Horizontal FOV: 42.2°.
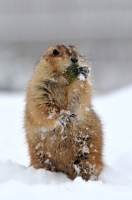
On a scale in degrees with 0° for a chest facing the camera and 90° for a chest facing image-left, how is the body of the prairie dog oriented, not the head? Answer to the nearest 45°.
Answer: approximately 315°
